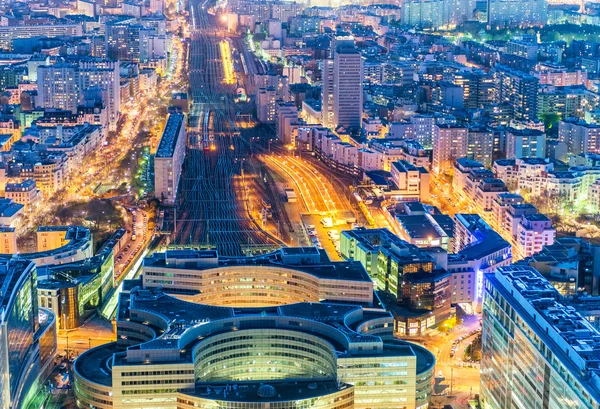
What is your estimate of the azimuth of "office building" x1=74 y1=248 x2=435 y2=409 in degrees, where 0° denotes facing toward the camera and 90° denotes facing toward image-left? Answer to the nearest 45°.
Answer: approximately 0°

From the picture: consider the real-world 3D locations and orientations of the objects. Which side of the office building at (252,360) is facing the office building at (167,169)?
back

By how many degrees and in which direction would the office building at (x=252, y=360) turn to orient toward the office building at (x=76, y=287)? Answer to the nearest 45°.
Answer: approximately 135° to its right

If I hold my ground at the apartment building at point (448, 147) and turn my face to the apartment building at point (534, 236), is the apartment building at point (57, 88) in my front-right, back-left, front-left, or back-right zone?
back-right

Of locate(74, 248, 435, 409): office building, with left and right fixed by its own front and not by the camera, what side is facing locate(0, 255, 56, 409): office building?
right

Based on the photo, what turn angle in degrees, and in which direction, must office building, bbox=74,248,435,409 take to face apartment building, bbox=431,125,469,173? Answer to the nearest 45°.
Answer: approximately 180°

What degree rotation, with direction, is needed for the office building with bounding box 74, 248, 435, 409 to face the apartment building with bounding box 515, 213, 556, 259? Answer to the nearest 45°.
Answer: approximately 135° to its left

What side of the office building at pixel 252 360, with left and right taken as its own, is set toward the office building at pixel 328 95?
back

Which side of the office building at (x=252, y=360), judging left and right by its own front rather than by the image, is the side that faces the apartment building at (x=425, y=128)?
back

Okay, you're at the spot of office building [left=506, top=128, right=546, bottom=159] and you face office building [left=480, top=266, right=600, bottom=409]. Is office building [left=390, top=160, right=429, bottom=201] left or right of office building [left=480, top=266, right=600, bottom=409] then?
right

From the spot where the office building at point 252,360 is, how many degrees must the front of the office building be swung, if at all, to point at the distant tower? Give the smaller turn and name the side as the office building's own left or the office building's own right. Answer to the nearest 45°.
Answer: approximately 180°

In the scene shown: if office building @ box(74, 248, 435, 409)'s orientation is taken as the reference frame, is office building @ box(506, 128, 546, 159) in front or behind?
behind
